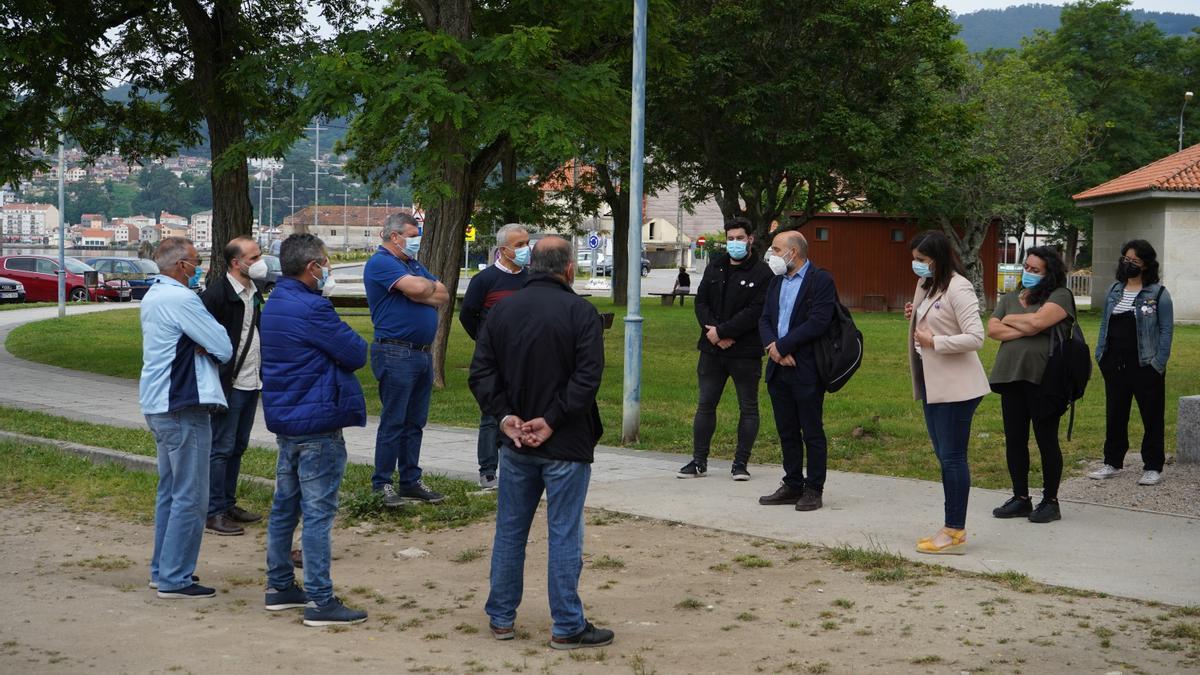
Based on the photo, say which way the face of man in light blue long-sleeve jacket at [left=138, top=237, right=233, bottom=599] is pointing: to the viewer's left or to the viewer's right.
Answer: to the viewer's right

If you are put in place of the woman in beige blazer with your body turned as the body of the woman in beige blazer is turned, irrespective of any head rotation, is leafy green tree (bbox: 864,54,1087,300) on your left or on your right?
on your right

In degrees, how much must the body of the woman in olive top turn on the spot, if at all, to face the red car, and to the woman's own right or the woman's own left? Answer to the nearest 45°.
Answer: approximately 90° to the woman's own right

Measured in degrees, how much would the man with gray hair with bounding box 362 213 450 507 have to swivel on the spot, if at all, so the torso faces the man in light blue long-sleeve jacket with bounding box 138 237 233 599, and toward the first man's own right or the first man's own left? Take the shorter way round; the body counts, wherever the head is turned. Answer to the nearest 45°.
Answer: approximately 90° to the first man's own right

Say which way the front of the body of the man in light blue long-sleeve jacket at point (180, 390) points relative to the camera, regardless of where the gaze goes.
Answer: to the viewer's right

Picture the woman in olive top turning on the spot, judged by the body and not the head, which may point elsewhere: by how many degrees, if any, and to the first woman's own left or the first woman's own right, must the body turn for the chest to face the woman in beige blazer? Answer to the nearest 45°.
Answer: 0° — they already face them

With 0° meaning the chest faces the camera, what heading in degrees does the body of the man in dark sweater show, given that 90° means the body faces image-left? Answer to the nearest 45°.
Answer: approximately 315°

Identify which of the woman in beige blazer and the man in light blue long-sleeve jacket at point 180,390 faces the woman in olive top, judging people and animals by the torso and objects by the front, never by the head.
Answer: the man in light blue long-sleeve jacket

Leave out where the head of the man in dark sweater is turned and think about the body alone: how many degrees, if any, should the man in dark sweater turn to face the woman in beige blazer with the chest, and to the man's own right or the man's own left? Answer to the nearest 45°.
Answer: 0° — they already face them

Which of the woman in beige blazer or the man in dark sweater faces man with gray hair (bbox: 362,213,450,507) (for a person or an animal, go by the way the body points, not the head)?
the woman in beige blazer

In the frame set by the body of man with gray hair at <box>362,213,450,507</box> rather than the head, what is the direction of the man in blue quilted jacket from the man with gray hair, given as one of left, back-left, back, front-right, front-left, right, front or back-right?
front-right

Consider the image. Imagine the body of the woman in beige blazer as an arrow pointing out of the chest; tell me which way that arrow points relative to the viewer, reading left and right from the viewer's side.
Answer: facing to the left of the viewer

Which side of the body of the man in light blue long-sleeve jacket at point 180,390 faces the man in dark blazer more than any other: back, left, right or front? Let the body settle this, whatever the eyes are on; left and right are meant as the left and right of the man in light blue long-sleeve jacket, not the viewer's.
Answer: front

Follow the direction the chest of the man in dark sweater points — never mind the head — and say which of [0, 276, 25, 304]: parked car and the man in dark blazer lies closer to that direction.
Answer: the man in dark blazer
